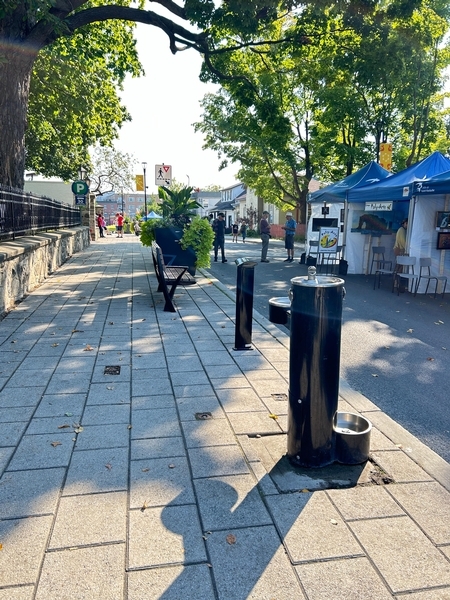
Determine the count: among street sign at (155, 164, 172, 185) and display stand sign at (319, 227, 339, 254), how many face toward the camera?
2

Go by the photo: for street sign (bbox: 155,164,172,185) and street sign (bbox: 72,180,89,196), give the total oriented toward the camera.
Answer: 2

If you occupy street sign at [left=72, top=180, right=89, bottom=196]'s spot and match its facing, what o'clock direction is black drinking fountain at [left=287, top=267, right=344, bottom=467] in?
The black drinking fountain is roughly at 12 o'clock from the street sign.

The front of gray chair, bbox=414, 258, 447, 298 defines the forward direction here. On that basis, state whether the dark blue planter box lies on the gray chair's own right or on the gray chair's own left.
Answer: on the gray chair's own right

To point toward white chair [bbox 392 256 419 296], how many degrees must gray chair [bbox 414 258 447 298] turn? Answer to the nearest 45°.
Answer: approximately 135° to its right

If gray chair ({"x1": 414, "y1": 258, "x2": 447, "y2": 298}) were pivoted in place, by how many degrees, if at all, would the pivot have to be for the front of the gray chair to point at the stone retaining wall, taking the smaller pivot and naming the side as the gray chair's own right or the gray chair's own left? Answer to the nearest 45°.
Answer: approximately 90° to the gray chair's own right

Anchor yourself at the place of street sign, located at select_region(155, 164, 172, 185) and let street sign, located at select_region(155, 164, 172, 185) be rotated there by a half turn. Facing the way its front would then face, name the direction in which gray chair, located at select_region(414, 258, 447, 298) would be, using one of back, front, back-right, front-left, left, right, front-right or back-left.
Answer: back-right

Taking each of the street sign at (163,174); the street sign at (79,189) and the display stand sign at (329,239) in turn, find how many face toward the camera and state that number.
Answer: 3
